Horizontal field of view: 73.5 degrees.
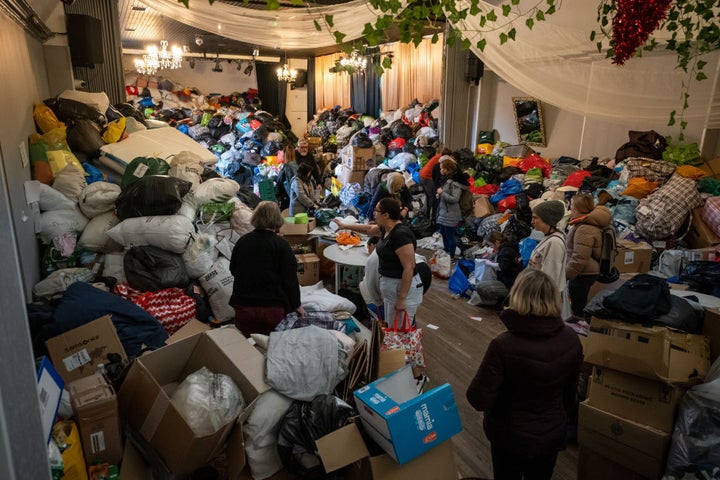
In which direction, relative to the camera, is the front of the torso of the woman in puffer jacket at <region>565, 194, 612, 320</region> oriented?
to the viewer's left

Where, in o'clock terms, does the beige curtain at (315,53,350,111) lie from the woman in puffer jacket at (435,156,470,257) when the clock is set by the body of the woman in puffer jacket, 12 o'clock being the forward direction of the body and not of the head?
The beige curtain is roughly at 2 o'clock from the woman in puffer jacket.

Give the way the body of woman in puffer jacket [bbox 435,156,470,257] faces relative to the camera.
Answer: to the viewer's left

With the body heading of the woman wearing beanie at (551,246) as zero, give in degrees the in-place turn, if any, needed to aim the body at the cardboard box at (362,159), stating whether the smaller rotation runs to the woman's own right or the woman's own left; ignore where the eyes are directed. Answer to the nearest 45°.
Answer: approximately 45° to the woman's own right

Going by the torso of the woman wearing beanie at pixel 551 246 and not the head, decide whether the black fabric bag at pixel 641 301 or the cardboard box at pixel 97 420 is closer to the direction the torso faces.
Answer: the cardboard box

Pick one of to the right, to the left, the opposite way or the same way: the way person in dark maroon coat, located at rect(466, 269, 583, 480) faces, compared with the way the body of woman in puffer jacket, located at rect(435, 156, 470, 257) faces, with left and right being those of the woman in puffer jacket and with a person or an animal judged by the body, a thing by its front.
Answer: to the right

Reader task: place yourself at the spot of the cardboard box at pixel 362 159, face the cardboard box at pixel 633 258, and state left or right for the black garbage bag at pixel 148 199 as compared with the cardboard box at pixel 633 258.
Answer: right

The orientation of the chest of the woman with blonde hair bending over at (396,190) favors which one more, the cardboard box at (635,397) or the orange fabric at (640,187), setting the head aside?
the cardboard box

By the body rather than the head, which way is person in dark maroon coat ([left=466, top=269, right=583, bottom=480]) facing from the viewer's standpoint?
away from the camera

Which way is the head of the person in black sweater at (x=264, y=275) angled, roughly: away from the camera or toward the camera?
away from the camera

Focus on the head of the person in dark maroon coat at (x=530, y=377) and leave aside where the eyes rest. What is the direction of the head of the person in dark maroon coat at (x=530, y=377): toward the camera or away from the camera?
away from the camera

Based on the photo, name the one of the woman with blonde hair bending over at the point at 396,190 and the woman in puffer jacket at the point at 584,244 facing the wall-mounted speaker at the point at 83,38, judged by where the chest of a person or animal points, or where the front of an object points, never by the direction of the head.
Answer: the woman in puffer jacket

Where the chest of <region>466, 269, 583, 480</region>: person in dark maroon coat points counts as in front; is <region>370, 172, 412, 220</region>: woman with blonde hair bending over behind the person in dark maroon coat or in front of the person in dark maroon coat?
in front
